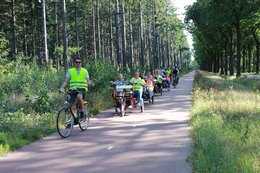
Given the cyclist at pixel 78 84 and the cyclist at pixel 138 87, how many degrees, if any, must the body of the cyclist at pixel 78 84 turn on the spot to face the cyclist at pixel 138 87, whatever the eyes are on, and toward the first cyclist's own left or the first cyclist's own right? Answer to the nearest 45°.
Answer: approximately 135° to the first cyclist's own left

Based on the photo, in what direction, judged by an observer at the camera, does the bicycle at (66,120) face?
facing the viewer and to the left of the viewer

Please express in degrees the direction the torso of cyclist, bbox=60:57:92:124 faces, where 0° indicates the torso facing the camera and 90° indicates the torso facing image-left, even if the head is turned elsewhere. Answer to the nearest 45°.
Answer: approximately 0°

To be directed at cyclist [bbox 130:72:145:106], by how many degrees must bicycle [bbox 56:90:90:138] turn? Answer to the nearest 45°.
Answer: approximately 180°
